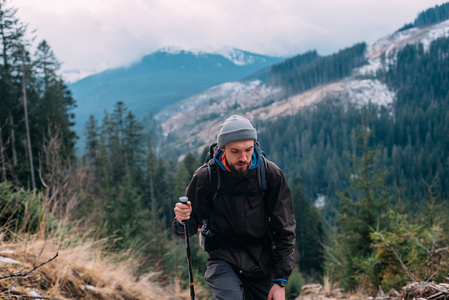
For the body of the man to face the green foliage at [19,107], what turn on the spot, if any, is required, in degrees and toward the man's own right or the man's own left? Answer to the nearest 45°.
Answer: approximately 135° to the man's own right

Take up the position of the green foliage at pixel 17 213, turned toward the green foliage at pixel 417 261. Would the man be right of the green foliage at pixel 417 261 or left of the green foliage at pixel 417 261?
right

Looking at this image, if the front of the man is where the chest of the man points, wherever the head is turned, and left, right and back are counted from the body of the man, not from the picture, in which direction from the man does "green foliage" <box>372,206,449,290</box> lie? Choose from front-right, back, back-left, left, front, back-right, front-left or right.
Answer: back-left

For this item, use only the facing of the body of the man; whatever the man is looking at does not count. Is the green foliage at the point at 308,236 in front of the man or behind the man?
behind

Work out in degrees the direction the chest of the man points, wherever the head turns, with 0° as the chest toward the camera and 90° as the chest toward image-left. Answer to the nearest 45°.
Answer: approximately 0°

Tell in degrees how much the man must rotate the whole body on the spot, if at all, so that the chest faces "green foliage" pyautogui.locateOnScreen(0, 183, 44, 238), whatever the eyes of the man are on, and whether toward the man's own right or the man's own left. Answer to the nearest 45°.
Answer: approximately 135° to the man's own right

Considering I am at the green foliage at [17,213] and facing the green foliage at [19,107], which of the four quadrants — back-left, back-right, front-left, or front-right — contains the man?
back-right
